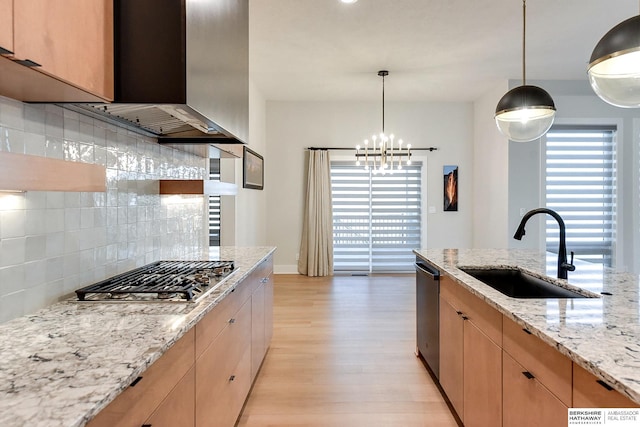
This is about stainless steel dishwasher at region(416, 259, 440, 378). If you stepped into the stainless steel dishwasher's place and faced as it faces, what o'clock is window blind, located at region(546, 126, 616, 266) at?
The window blind is roughly at 4 o'clock from the stainless steel dishwasher.

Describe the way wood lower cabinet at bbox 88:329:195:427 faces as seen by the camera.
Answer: facing the viewer and to the right of the viewer

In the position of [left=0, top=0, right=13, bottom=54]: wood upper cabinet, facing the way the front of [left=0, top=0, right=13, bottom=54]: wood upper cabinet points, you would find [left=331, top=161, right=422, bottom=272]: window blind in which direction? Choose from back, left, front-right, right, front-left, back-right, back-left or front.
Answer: left

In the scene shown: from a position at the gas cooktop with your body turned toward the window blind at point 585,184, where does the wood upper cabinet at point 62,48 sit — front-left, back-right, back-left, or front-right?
back-right

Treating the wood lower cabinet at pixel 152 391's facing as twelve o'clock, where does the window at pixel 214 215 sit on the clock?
The window is roughly at 8 o'clock from the wood lower cabinet.

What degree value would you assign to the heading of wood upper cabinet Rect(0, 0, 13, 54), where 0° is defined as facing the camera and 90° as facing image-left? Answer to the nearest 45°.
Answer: approximately 315°

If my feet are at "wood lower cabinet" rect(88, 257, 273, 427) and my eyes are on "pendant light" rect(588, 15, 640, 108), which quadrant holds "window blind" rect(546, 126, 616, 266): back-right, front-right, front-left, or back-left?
front-left

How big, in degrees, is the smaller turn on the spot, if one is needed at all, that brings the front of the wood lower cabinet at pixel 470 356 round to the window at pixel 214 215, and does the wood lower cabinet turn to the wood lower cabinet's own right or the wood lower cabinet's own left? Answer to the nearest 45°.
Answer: approximately 45° to the wood lower cabinet's own right

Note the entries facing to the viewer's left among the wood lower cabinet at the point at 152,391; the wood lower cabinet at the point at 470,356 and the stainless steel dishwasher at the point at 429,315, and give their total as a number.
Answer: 2

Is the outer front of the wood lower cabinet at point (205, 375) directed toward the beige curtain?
no

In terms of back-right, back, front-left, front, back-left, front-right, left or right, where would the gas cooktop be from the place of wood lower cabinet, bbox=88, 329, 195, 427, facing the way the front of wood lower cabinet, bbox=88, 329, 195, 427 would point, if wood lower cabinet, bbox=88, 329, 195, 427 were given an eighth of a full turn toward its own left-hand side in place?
left

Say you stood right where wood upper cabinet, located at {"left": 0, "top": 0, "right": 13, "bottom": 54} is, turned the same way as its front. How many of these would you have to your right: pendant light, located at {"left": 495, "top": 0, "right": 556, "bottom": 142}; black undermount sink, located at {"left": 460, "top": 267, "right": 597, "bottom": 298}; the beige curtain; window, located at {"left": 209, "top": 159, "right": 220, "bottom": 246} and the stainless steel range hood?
0

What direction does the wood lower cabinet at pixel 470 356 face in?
to the viewer's left

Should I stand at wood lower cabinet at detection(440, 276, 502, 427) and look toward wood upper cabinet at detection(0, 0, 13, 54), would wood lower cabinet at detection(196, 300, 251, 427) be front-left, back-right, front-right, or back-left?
front-right
